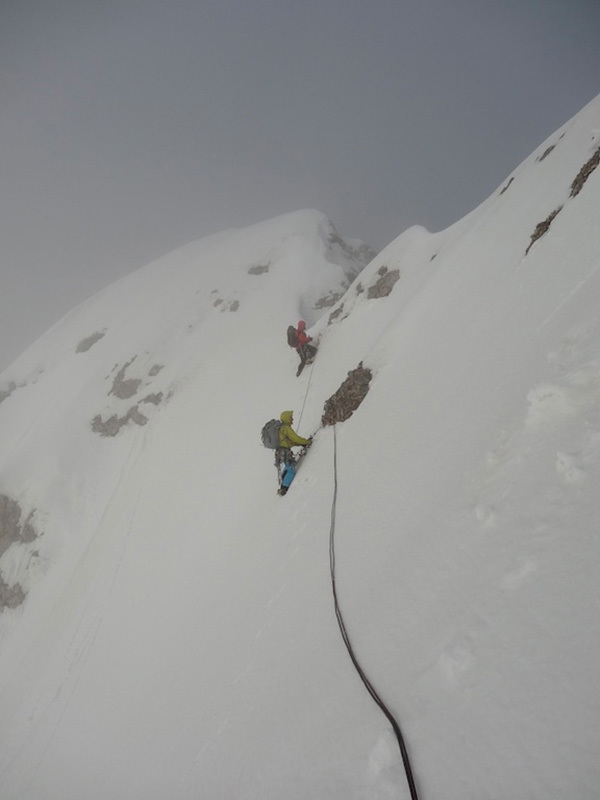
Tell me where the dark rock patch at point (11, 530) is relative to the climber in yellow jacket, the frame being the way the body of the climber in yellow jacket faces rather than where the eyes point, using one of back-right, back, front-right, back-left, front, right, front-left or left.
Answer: back-left

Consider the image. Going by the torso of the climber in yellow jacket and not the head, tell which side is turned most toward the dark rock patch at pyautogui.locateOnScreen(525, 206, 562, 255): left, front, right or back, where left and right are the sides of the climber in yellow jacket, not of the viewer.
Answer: front

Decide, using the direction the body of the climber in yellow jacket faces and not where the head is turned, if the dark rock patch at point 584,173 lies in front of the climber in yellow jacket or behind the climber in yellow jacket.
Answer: in front

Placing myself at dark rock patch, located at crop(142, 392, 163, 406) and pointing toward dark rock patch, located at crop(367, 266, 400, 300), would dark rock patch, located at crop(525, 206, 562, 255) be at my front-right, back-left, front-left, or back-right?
front-right

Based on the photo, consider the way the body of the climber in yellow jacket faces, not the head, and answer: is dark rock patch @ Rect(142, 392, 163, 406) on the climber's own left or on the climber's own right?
on the climber's own left

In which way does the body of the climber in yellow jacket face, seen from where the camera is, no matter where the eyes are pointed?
to the viewer's right

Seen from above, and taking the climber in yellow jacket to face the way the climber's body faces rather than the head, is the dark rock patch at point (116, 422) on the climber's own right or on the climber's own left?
on the climber's own left

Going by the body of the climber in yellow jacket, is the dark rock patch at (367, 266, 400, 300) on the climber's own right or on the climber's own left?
on the climber's own left

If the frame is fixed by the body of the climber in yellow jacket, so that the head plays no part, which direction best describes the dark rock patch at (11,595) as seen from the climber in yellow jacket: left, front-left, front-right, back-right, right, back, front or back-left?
back-left
